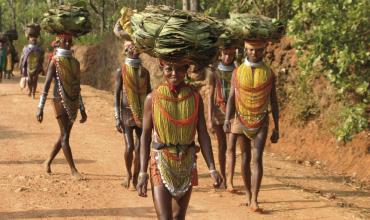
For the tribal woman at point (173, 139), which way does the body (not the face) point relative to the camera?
toward the camera

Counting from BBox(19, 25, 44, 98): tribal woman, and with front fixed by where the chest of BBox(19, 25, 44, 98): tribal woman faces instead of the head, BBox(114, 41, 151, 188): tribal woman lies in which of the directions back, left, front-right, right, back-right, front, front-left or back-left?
front

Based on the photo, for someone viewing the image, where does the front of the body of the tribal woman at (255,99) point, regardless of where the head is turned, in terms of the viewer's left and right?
facing the viewer

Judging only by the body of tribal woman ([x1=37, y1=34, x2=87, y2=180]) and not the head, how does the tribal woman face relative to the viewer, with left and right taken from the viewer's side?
facing the viewer and to the right of the viewer

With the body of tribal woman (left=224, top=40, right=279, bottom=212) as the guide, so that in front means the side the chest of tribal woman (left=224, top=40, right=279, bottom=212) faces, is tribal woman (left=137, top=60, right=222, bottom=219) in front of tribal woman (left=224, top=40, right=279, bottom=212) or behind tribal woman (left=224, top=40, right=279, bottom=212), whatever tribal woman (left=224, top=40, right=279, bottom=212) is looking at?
in front

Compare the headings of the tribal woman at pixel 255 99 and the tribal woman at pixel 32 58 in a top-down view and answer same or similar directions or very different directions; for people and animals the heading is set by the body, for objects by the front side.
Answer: same or similar directions

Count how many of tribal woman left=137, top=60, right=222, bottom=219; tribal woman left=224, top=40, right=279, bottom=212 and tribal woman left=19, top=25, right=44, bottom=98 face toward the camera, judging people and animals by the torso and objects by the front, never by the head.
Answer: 3

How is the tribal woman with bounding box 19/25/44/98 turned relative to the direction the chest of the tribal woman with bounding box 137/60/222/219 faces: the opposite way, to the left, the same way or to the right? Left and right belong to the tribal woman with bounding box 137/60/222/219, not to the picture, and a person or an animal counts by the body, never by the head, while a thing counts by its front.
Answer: the same way

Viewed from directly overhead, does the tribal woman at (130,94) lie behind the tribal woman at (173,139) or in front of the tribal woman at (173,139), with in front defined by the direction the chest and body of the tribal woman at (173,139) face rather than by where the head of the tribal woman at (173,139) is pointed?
behind

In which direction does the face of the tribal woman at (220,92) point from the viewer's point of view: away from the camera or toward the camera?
toward the camera

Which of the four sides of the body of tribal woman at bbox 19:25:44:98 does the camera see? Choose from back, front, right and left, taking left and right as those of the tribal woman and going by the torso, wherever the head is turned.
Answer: front

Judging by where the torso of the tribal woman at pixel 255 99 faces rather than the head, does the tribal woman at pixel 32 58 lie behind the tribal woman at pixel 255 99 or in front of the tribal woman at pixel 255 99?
behind

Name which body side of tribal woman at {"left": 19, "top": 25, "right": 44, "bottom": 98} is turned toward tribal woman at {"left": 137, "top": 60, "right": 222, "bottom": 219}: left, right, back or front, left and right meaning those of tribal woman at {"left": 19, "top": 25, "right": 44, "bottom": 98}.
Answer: front

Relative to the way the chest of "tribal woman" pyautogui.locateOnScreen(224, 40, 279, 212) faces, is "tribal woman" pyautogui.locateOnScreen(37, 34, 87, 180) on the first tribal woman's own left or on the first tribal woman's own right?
on the first tribal woman's own right

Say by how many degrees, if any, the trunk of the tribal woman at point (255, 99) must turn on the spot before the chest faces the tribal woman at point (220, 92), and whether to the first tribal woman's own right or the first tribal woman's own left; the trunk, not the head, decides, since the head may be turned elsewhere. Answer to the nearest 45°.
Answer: approximately 135° to the first tribal woman's own right

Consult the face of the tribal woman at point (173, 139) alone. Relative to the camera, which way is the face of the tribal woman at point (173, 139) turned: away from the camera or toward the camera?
toward the camera
